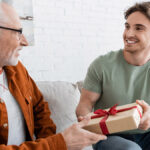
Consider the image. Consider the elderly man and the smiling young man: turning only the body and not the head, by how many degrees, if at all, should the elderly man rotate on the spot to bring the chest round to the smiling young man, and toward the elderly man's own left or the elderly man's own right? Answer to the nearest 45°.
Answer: approximately 90° to the elderly man's own left

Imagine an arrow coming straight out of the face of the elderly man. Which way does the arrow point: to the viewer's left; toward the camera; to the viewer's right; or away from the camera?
to the viewer's right

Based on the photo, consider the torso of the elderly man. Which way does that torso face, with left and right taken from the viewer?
facing the viewer and to the right of the viewer

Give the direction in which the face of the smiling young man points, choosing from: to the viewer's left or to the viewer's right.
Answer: to the viewer's left
